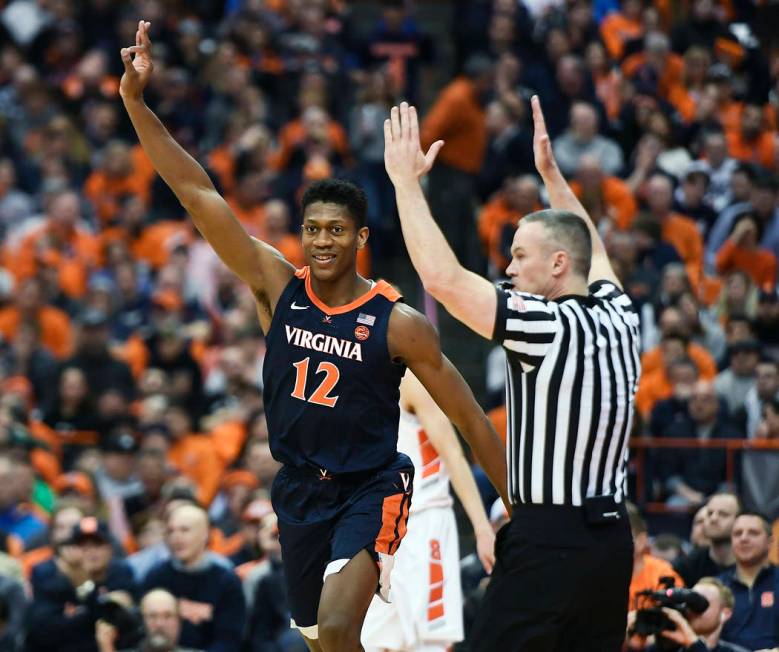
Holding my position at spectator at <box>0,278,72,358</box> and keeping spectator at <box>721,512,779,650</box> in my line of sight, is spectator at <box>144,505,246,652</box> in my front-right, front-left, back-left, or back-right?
front-right

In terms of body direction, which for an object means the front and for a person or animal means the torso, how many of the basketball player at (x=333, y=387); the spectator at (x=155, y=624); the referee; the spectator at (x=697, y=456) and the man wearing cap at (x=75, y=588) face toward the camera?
4

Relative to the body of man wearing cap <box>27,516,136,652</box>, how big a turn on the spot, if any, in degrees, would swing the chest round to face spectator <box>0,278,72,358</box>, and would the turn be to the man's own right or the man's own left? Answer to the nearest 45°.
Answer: approximately 180°

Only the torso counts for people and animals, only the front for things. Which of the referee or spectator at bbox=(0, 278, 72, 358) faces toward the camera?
the spectator

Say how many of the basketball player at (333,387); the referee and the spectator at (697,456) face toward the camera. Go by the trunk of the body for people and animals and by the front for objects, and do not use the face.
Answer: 2

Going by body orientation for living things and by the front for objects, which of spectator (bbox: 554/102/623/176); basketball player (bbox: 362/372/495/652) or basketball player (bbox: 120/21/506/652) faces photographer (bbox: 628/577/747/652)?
the spectator

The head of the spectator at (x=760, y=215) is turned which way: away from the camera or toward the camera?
toward the camera

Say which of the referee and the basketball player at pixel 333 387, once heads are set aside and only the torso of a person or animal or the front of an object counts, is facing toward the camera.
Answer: the basketball player

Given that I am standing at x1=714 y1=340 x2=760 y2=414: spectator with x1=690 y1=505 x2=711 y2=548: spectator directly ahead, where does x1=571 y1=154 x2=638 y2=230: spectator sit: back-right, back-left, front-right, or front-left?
back-right

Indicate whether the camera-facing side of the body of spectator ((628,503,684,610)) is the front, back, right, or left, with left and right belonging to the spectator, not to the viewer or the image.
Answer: front

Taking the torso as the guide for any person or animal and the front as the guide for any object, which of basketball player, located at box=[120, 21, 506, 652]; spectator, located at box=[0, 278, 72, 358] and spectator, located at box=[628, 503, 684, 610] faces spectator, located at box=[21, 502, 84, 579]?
spectator, located at box=[0, 278, 72, 358]

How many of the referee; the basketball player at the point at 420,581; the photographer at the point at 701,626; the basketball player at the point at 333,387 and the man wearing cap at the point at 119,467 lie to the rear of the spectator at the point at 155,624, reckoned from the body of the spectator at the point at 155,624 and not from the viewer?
1

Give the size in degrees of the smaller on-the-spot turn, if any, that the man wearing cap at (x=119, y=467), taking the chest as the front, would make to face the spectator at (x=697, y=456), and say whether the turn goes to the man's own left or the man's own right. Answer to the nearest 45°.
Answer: approximately 45° to the man's own left

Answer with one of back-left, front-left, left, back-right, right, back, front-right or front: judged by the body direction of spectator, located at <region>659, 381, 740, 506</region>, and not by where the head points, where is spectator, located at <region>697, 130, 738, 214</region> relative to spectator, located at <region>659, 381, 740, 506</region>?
back

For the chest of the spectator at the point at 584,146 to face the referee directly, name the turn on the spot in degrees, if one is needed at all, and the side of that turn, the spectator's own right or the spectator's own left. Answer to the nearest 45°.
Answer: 0° — they already face them

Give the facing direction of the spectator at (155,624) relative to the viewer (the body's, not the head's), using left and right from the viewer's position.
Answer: facing the viewer
